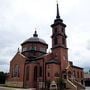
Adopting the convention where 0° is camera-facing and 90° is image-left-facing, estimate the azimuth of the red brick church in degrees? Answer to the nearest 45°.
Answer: approximately 315°
